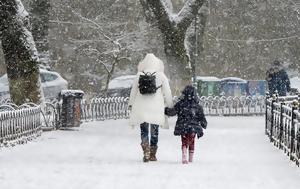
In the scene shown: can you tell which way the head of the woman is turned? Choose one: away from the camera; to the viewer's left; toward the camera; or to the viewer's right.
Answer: away from the camera

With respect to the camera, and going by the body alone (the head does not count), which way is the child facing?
away from the camera

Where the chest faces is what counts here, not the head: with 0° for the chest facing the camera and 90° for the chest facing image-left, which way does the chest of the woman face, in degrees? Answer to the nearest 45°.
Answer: approximately 180°

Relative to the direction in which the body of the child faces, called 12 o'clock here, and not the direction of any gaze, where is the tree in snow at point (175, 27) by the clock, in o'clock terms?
The tree in snow is roughly at 12 o'clock from the child.

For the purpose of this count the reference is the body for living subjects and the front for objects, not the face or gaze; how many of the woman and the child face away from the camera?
2

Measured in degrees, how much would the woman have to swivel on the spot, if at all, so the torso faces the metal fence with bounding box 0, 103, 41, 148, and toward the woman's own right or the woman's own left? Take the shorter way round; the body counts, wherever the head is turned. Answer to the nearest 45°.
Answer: approximately 45° to the woman's own left

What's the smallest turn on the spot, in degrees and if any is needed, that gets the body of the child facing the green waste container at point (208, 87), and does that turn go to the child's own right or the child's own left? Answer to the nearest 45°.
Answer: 0° — they already face it
